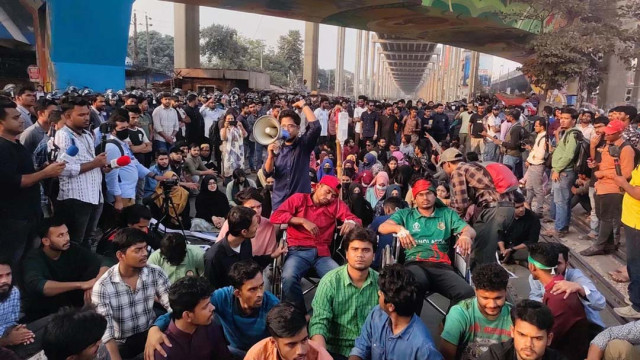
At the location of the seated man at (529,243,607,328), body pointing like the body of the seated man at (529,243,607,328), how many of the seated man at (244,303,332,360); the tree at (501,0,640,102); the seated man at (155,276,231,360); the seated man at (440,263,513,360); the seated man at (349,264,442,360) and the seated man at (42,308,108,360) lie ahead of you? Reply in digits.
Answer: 5

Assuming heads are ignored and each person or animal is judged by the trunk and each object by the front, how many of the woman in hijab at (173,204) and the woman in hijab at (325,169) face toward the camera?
2

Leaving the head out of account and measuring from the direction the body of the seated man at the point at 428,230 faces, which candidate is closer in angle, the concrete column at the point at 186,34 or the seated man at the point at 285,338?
the seated man

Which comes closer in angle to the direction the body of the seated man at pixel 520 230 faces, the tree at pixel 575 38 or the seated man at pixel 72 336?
the seated man

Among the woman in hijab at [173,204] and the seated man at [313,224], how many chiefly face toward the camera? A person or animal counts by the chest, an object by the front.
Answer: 2

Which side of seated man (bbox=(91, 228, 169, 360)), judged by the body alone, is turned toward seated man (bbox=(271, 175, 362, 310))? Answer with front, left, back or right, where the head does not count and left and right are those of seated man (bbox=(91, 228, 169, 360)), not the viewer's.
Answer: left
